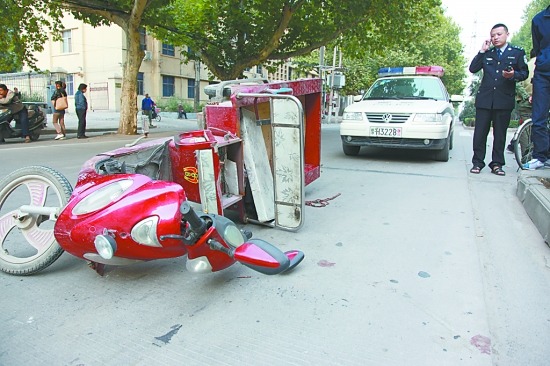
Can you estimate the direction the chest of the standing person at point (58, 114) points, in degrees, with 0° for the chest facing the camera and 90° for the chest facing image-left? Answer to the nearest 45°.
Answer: approximately 0°

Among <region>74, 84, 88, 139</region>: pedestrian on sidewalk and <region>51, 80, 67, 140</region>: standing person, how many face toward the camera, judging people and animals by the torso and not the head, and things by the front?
1

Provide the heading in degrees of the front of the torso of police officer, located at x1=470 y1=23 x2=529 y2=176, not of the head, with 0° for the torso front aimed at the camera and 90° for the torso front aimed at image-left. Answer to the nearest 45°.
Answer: approximately 0°

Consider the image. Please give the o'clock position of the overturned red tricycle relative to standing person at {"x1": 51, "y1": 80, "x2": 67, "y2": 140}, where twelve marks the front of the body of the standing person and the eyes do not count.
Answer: The overturned red tricycle is roughly at 12 o'clock from the standing person.
